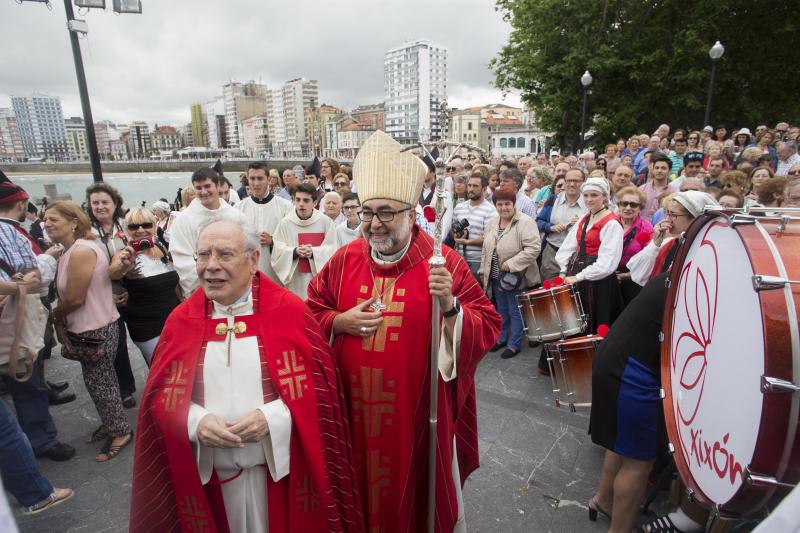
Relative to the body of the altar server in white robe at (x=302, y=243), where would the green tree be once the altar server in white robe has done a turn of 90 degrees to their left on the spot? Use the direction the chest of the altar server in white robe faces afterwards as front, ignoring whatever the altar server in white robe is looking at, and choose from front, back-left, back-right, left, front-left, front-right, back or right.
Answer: front-left

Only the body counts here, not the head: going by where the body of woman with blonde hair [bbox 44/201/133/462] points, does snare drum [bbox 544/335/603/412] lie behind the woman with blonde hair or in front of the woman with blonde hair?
behind

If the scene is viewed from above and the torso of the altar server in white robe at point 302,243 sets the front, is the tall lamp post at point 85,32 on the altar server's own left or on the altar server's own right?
on the altar server's own right

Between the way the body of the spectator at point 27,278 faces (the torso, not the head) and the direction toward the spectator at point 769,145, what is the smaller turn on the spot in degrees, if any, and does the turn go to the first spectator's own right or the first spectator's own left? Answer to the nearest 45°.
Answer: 0° — they already face them

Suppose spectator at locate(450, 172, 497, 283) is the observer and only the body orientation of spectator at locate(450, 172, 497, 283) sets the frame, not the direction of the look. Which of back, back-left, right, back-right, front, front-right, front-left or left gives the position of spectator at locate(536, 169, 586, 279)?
back-left

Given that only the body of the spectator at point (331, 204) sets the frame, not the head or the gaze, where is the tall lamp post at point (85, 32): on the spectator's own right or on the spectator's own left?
on the spectator's own right

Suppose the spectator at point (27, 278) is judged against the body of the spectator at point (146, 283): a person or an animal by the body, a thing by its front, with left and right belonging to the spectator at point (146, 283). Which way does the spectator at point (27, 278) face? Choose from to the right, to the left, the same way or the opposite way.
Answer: to the left

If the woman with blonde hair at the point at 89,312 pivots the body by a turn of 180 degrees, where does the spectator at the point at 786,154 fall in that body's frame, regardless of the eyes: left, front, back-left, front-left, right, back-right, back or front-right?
front

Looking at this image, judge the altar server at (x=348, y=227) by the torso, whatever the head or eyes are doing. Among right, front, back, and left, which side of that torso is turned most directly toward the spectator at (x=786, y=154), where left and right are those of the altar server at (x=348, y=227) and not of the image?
left

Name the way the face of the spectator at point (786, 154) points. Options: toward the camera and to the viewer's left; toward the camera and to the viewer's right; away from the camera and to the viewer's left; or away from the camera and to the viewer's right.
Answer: toward the camera and to the viewer's left

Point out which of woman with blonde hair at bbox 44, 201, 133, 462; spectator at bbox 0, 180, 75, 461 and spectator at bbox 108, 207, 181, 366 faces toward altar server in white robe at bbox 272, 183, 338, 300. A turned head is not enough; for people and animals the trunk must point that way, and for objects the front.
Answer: spectator at bbox 0, 180, 75, 461

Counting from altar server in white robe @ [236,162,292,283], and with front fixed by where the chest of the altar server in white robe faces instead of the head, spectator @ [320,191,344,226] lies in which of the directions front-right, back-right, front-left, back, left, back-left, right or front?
left

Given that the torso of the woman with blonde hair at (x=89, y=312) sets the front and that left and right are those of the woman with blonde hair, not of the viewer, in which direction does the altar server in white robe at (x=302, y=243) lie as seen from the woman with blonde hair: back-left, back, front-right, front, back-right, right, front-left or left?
back

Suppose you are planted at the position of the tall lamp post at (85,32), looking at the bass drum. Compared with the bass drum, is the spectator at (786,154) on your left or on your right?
left

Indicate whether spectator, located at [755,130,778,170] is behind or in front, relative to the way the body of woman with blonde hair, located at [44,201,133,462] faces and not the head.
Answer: behind

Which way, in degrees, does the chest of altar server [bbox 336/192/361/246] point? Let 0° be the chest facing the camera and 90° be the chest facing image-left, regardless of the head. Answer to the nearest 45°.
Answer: approximately 0°
